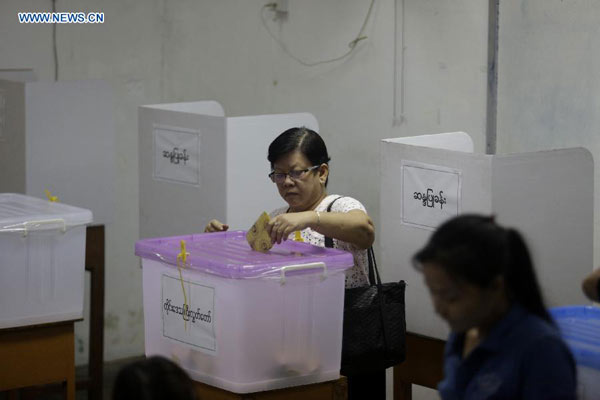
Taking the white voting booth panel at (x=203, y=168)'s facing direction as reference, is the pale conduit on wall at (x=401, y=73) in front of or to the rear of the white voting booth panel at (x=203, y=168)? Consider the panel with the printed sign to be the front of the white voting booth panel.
to the rear

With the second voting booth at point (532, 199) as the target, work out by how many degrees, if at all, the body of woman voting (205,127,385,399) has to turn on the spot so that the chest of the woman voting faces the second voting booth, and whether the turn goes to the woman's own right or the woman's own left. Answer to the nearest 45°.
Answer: approximately 135° to the woman's own left

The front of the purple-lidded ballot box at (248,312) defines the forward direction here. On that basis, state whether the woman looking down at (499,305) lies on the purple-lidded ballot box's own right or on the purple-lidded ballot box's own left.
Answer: on the purple-lidded ballot box's own left

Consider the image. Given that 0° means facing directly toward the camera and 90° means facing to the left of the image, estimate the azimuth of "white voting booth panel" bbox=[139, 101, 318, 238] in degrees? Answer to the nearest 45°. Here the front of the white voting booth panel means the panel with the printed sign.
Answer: approximately 45°

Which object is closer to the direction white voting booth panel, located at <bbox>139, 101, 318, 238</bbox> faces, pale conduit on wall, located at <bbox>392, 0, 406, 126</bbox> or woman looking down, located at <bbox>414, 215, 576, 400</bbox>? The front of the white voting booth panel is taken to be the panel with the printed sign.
the woman looking down

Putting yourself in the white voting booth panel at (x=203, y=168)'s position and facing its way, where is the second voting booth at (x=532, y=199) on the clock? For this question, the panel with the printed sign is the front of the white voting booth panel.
The second voting booth is roughly at 9 o'clock from the white voting booth panel.

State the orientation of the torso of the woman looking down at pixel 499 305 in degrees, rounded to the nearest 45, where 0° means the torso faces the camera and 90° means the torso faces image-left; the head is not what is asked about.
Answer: approximately 45°

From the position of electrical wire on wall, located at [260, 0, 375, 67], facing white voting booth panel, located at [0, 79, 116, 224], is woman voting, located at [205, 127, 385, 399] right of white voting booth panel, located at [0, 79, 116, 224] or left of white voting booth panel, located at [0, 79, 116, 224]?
left

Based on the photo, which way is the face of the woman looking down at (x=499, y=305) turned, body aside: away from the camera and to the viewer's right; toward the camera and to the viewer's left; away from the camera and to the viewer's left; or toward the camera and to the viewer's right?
toward the camera and to the viewer's left
